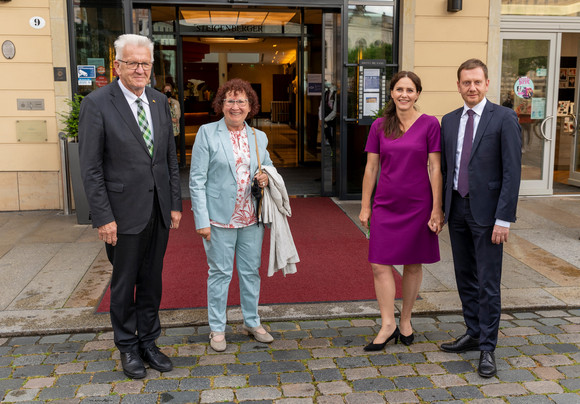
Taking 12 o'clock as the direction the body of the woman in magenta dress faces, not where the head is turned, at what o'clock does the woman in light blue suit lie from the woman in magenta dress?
The woman in light blue suit is roughly at 3 o'clock from the woman in magenta dress.

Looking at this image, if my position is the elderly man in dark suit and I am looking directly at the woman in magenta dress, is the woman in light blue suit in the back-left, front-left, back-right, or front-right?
front-left

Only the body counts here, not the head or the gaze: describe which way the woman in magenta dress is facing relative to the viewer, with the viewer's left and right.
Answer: facing the viewer

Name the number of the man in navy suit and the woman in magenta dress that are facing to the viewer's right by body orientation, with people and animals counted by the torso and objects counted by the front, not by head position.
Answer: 0

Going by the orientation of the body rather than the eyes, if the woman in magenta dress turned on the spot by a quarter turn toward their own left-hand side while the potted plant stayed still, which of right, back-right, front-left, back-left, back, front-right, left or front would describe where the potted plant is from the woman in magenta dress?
back-left

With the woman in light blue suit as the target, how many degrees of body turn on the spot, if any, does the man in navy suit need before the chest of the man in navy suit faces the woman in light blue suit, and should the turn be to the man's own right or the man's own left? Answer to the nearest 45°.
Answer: approximately 45° to the man's own right

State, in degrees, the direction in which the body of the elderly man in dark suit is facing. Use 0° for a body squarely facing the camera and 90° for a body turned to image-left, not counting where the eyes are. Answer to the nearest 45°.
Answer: approximately 315°

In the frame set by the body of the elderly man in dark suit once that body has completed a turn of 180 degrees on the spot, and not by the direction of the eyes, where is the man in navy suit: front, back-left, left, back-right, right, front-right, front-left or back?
back-right

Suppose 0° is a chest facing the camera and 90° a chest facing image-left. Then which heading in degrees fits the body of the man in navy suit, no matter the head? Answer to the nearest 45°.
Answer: approximately 45°

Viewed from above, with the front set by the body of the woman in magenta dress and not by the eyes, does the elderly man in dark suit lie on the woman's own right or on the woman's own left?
on the woman's own right
